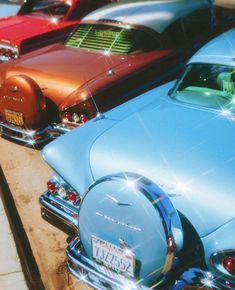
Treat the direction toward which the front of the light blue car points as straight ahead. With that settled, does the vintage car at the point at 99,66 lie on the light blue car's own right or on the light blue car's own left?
on the light blue car's own left

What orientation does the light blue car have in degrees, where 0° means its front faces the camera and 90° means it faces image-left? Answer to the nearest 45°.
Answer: approximately 225°

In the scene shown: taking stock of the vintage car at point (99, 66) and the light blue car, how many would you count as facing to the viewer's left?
0

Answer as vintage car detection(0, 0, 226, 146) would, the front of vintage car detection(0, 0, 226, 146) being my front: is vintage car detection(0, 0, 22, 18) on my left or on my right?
on my left

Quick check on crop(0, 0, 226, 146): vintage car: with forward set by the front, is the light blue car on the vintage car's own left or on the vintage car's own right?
on the vintage car's own right

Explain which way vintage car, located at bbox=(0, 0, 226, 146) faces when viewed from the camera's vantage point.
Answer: facing away from the viewer and to the right of the viewer

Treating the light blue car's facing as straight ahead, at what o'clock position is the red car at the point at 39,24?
The red car is roughly at 10 o'clock from the light blue car.

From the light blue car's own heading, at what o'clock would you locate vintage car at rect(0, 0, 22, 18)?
The vintage car is roughly at 10 o'clock from the light blue car.
